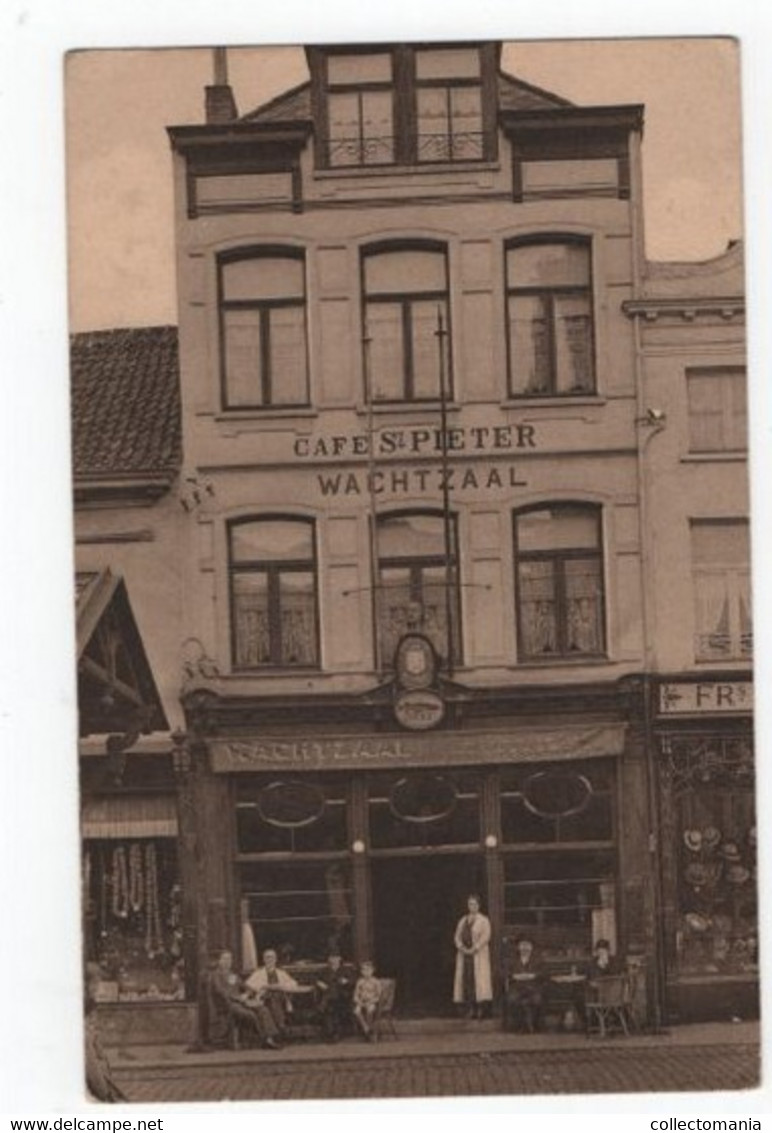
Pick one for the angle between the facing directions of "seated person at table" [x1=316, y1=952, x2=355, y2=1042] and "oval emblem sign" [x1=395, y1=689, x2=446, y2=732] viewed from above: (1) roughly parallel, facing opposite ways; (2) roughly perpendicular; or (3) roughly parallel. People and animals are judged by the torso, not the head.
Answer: roughly parallel

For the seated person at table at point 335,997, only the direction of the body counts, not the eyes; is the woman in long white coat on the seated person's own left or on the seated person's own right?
on the seated person's own left

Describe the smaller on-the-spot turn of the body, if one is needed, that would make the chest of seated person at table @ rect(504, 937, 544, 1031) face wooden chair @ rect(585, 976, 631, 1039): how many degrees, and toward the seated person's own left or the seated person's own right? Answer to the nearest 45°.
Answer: approximately 90° to the seated person's own left

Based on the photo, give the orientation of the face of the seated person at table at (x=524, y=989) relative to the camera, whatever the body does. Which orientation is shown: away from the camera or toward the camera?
toward the camera

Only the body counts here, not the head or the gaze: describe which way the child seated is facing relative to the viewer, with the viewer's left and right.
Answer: facing the viewer

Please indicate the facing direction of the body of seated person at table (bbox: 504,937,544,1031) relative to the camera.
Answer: toward the camera

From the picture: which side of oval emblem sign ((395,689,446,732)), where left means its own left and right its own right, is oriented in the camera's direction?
front

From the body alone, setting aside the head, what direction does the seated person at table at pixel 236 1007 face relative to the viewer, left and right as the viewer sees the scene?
facing the viewer and to the right of the viewer

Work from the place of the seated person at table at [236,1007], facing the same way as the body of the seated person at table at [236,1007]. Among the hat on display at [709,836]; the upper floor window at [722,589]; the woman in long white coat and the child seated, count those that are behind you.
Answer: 0

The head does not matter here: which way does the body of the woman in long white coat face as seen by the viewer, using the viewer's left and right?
facing the viewer

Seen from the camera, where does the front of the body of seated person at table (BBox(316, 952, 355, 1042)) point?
toward the camera

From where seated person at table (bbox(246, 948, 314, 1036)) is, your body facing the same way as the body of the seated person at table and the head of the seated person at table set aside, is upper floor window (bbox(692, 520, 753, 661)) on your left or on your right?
on your left

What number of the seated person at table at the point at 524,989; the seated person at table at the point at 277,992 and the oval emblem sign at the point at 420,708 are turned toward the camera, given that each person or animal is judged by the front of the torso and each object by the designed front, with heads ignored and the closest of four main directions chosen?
3
